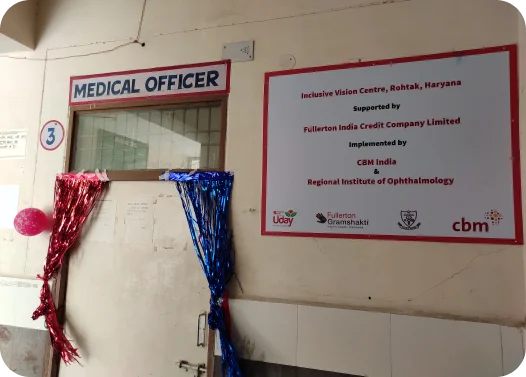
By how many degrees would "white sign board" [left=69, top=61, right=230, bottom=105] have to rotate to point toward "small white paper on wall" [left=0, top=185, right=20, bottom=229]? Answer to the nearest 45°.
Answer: approximately 90° to its right

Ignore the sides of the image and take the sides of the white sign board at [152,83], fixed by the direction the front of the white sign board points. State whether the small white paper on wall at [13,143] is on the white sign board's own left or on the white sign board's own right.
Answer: on the white sign board's own right

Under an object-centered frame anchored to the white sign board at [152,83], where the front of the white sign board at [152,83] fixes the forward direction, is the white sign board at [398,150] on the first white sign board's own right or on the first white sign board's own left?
on the first white sign board's own left

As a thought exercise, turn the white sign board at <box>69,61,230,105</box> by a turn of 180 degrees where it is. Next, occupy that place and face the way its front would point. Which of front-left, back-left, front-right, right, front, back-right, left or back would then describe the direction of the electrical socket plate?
right

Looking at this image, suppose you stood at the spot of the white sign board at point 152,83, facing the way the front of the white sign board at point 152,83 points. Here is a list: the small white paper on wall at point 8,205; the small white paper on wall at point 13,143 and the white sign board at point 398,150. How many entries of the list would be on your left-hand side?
1

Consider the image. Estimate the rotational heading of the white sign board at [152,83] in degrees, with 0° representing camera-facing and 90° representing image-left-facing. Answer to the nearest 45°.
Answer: approximately 45°
